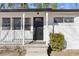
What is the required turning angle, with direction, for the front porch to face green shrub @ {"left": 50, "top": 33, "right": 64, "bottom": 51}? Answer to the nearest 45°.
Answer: approximately 45° to its left

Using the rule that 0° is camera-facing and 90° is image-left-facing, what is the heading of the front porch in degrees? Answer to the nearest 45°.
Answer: approximately 0°
